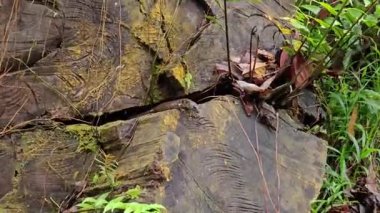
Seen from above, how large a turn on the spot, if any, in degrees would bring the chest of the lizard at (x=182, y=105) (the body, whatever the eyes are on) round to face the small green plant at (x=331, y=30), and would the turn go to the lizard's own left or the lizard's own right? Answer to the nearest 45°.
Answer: approximately 45° to the lizard's own left

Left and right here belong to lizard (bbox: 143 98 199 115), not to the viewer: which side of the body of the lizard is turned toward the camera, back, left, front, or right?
right

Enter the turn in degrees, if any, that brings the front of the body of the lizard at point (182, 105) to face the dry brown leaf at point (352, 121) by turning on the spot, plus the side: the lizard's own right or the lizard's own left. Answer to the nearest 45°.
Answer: approximately 45° to the lizard's own left

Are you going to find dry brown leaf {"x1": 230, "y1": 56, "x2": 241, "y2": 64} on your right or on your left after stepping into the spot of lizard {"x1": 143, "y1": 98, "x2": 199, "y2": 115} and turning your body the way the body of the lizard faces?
on your left

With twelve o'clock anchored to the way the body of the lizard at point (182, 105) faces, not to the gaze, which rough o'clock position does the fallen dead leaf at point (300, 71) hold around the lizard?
The fallen dead leaf is roughly at 11 o'clock from the lizard.
